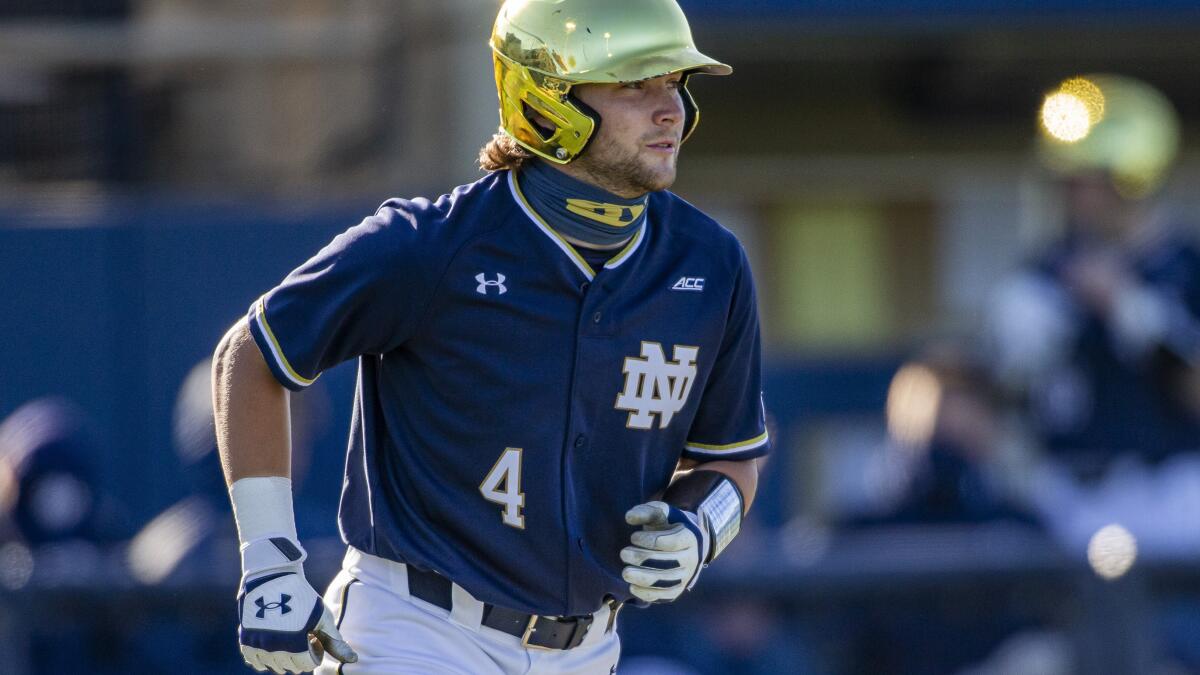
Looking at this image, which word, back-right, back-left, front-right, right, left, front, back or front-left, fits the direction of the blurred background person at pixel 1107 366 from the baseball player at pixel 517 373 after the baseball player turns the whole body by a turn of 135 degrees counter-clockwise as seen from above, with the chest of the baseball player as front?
front-right
